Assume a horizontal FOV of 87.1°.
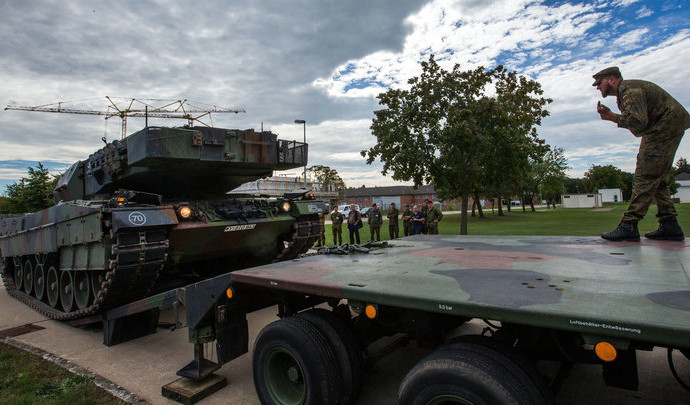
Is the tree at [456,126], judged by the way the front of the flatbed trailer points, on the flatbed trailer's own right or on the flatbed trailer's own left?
on the flatbed trailer's own left

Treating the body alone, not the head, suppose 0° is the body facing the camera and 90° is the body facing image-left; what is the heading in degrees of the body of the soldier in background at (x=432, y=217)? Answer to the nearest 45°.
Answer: approximately 45°

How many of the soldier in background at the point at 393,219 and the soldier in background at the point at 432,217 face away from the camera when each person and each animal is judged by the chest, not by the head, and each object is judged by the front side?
0

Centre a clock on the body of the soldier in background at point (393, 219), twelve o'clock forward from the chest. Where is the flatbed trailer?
The flatbed trailer is roughly at 12 o'clock from the soldier in background.

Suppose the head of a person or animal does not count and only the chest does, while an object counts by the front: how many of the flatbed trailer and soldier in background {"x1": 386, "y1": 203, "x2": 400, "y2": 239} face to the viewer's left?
0

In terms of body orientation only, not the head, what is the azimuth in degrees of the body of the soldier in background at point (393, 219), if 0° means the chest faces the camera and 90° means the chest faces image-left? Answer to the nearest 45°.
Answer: approximately 0°

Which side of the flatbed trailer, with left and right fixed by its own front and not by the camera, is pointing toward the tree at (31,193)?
back

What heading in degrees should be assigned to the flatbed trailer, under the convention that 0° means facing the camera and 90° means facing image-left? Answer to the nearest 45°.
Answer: approximately 315°

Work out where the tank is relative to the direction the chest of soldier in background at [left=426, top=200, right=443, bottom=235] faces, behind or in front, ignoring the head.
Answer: in front

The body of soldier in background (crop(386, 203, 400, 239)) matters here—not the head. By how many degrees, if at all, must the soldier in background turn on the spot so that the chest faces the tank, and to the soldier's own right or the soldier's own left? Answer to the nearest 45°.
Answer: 0° — they already face it
